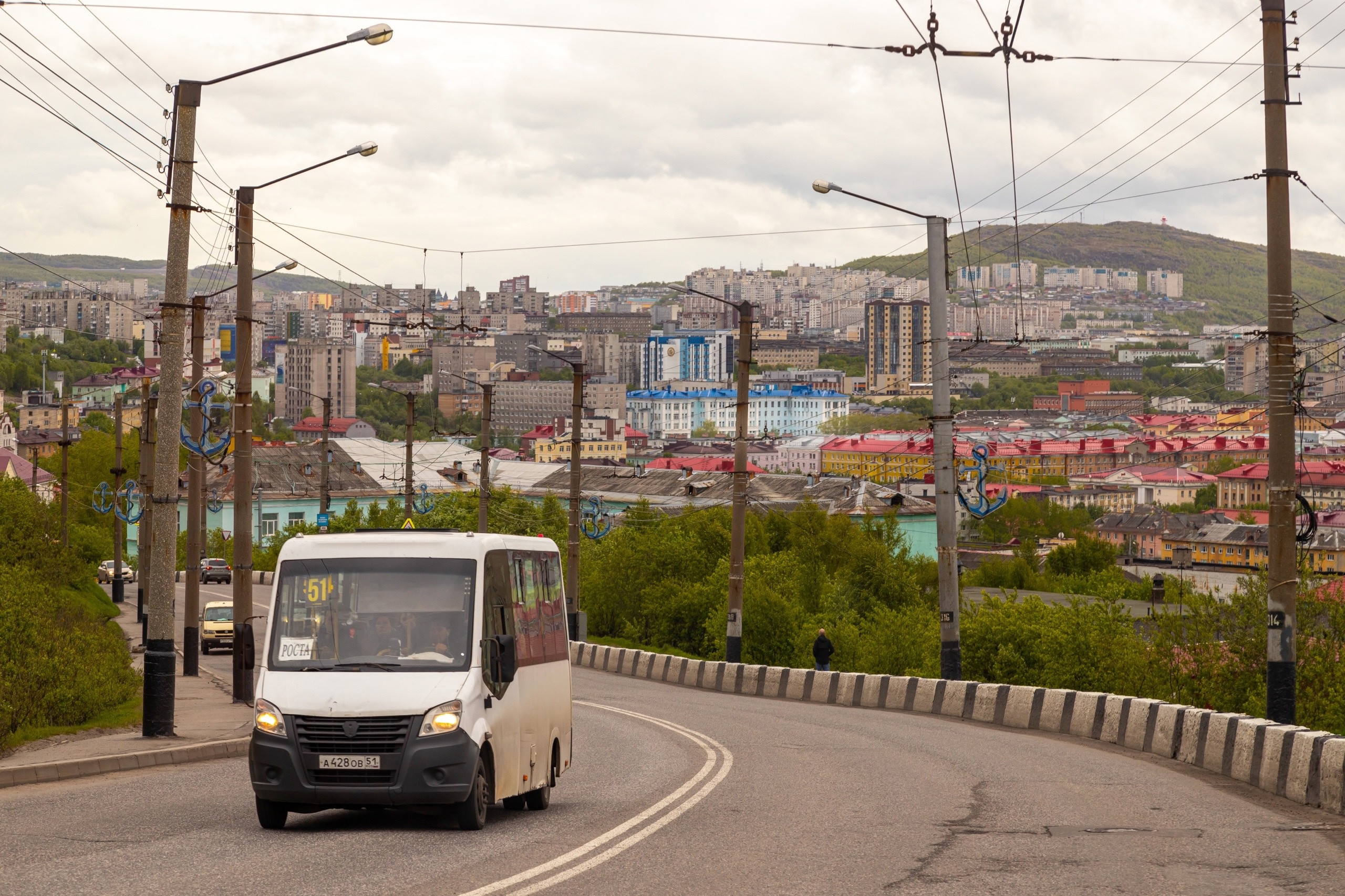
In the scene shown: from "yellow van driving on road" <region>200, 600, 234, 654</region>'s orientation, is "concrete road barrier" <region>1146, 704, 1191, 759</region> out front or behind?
out front

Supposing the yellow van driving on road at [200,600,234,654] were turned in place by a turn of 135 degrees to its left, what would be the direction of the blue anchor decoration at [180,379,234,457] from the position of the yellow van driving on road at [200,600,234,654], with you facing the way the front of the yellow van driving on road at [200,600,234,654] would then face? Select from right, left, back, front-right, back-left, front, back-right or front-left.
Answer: back-right

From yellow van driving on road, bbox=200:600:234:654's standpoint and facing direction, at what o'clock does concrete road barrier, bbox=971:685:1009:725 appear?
The concrete road barrier is roughly at 11 o'clock from the yellow van driving on road.

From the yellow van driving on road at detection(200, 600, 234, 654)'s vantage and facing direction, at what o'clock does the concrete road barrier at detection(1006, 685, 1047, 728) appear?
The concrete road barrier is roughly at 11 o'clock from the yellow van driving on road.

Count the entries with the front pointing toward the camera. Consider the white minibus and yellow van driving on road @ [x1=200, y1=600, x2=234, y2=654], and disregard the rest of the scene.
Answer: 2

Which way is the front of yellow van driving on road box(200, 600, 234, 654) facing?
toward the camera

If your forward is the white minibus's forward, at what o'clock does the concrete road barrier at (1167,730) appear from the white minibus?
The concrete road barrier is roughly at 8 o'clock from the white minibus.

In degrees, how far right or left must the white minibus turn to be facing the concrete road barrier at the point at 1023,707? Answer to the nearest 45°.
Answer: approximately 135° to its left

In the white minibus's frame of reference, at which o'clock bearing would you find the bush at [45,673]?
The bush is roughly at 5 o'clock from the white minibus.

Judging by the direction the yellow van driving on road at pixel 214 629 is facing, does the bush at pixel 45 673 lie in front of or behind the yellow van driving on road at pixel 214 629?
in front

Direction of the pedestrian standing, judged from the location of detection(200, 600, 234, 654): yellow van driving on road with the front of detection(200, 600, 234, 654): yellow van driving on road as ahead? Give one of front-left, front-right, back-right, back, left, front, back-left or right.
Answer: front-left

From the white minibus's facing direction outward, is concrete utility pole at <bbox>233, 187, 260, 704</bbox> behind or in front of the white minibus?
behind
